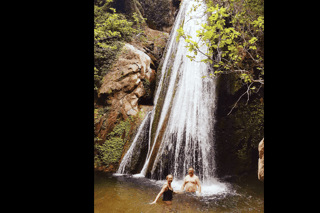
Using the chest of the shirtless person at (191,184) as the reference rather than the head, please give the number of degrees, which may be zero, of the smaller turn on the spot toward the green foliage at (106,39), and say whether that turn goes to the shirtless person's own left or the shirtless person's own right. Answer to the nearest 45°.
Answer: approximately 135° to the shirtless person's own right

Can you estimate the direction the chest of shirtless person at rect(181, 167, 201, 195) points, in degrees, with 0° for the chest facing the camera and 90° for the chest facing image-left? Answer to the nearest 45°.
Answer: approximately 0°

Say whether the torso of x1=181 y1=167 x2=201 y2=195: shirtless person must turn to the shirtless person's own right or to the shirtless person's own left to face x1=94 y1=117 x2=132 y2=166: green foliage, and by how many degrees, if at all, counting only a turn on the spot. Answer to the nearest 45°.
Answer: approximately 135° to the shirtless person's own right

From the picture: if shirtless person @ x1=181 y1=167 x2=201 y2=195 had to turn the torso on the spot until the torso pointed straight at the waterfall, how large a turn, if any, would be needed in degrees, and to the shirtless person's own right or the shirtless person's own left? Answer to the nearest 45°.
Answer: approximately 180°
